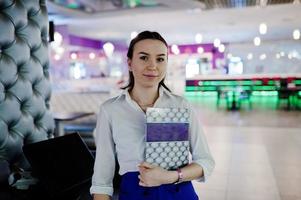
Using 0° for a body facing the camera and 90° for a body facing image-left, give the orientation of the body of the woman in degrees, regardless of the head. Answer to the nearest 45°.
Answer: approximately 0°
